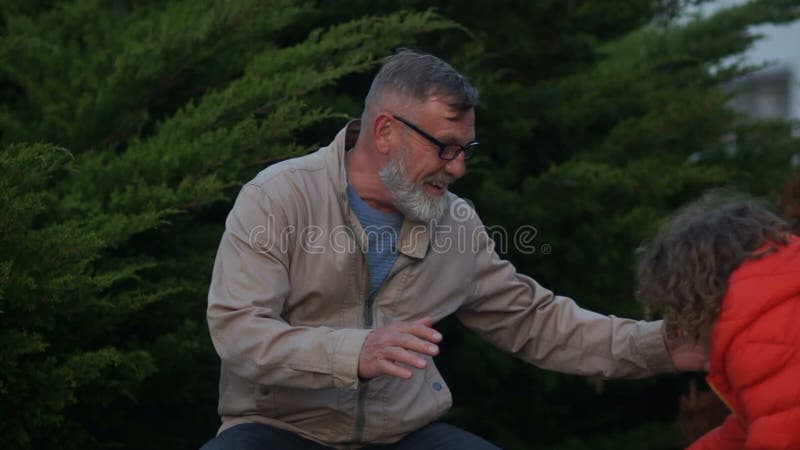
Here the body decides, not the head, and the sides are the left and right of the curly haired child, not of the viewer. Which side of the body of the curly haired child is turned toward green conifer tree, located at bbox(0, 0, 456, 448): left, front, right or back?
front

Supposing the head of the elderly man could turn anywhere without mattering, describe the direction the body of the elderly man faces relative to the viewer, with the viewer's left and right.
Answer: facing the viewer and to the right of the viewer

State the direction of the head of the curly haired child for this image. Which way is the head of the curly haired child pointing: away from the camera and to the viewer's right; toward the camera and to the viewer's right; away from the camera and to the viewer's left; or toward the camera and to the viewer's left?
away from the camera and to the viewer's left

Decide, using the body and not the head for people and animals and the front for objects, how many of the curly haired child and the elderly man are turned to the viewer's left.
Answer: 1

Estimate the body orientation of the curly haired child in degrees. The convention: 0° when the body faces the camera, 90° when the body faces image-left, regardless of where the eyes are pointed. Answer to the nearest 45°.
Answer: approximately 90°

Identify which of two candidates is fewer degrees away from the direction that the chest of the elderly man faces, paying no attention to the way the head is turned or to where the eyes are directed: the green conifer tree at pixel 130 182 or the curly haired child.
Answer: the curly haired child

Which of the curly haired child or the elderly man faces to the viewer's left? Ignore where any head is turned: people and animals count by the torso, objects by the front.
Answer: the curly haired child

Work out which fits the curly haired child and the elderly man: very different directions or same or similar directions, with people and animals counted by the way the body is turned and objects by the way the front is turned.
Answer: very different directions

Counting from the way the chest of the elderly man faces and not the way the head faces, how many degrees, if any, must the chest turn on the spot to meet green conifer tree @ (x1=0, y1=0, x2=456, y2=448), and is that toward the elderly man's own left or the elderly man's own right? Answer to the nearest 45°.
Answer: approximately 180°
